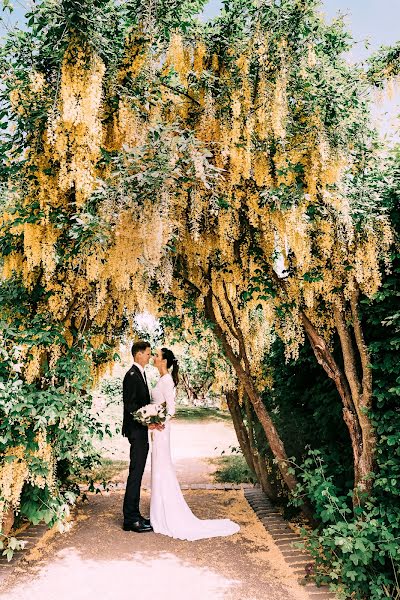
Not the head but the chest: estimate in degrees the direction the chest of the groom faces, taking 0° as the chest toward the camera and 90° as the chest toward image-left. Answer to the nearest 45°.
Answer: approximately 270°

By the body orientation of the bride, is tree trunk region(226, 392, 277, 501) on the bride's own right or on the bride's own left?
on the bride's own right

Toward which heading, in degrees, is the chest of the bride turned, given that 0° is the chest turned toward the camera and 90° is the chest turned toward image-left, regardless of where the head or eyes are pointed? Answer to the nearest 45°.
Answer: approximately 90°

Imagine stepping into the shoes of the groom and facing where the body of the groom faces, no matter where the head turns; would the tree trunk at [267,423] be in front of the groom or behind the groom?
in front

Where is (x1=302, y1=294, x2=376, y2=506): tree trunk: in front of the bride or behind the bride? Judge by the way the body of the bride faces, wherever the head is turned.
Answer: behind

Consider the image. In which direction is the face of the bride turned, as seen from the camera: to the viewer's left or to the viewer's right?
to the viewer's left

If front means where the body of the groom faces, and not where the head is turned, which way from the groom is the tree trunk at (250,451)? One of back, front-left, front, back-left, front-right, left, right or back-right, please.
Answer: front-left

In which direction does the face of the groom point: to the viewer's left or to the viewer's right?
to the viewer's right

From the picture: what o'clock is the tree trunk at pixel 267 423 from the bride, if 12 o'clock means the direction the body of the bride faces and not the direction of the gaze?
The tree trunk is roughly at 6 o'clock from the bride.

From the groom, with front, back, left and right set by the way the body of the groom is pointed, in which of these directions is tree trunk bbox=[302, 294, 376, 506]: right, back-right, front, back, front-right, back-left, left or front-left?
front-right

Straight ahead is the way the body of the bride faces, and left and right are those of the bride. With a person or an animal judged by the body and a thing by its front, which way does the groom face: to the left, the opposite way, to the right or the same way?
the opposite way
